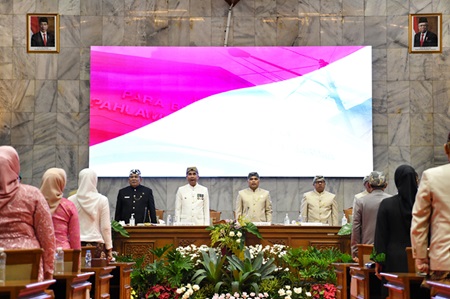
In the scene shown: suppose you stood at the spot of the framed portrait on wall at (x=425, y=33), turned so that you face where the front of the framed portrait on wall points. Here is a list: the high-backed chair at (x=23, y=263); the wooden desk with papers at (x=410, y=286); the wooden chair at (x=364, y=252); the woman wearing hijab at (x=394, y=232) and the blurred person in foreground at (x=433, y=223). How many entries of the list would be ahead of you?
5

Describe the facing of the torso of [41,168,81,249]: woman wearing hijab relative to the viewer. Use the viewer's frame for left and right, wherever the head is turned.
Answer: facing away from the viewer and to the right of the viewer

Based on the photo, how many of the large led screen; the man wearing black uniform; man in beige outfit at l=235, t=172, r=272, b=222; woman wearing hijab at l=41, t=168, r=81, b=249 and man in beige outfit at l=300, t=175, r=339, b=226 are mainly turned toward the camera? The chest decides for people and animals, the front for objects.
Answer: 4

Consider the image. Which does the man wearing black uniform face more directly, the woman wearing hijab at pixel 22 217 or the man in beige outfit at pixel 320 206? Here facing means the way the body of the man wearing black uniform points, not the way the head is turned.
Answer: the woman wearing hijab

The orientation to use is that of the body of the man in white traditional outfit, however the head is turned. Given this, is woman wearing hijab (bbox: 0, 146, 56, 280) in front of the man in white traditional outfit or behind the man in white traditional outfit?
in front

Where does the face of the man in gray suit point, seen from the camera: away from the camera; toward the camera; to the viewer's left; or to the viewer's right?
away from the camera

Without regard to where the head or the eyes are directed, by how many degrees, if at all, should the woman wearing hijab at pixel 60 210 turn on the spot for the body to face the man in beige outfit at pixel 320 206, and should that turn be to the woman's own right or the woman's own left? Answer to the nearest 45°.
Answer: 0° — they already face them

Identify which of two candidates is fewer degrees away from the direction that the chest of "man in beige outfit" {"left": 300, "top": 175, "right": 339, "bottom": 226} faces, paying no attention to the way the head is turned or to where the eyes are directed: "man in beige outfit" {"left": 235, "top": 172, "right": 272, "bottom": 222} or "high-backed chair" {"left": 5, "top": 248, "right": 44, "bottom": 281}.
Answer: the high-backed chair

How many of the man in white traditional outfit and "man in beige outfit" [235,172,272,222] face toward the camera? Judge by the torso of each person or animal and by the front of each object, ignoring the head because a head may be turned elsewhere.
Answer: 2
